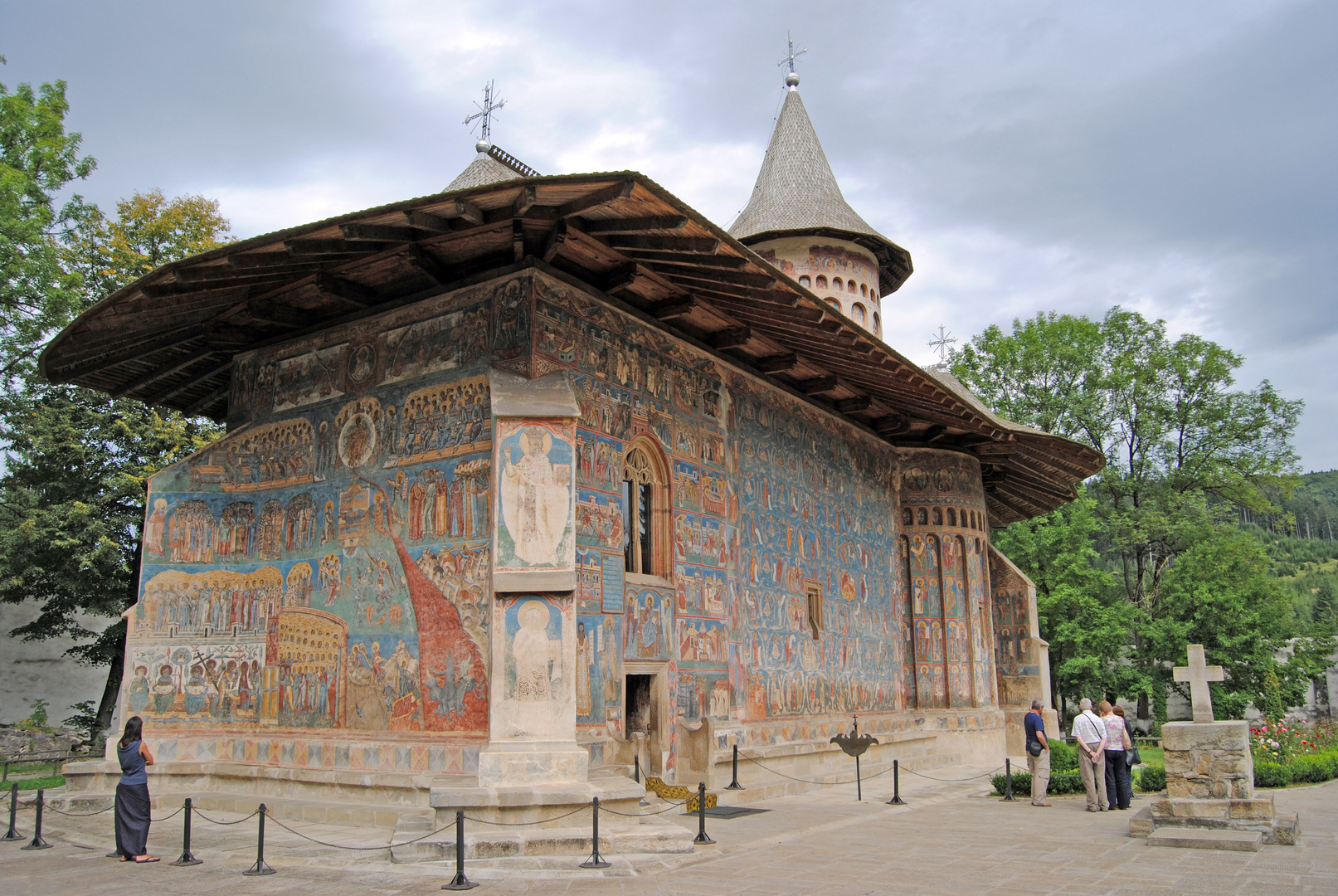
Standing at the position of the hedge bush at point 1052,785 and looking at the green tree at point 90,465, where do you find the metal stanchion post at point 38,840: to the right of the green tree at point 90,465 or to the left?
left

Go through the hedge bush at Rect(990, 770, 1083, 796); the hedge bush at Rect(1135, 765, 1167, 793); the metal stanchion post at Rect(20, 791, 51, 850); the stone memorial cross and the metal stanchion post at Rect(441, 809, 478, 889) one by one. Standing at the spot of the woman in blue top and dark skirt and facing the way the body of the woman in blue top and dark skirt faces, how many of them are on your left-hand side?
1

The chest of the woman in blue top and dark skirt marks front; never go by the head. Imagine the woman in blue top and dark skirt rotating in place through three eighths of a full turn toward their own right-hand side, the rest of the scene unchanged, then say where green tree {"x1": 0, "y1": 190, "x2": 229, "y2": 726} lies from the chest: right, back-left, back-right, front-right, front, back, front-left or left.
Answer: back

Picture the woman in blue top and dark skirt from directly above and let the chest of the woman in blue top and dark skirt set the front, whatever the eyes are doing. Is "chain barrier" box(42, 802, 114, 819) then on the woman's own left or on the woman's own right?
on the woman's own left

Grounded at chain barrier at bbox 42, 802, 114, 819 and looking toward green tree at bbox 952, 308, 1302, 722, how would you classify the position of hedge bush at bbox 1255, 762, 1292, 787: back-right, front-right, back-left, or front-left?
front-right

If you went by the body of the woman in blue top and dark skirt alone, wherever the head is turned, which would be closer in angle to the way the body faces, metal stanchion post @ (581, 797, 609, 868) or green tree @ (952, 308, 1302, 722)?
the green tree

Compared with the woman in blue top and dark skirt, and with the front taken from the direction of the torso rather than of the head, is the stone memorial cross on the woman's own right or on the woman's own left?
on the woman's own right

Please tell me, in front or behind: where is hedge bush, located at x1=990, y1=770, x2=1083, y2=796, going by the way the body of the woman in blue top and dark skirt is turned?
in front

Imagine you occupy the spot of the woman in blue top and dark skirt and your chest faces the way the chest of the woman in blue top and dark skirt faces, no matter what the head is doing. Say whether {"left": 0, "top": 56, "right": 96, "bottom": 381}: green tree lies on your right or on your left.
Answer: on your left

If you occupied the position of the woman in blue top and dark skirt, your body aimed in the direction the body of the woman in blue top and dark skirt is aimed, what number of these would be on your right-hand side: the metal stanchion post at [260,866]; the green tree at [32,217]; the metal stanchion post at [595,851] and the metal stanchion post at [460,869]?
3

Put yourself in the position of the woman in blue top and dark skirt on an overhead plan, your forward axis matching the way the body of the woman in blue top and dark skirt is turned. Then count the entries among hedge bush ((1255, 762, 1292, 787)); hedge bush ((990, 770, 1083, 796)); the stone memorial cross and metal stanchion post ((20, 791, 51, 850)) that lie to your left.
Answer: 1
